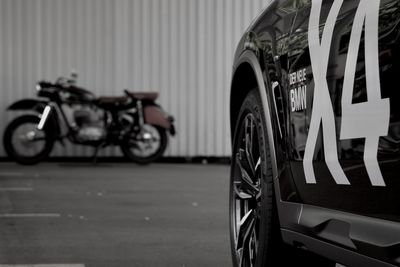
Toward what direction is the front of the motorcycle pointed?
to the viewer's left

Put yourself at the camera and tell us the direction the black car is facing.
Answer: facing away from the viewer and to the left of the viewer
